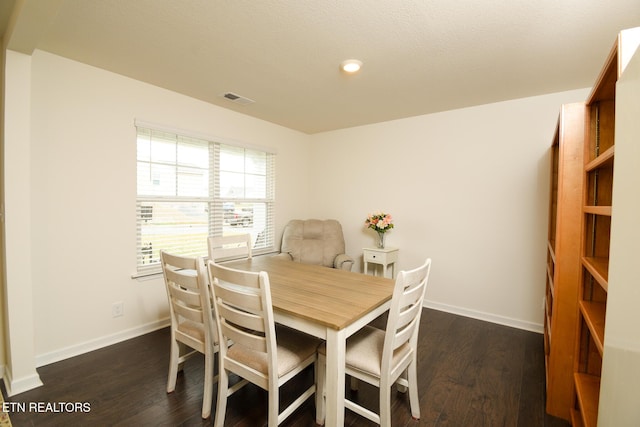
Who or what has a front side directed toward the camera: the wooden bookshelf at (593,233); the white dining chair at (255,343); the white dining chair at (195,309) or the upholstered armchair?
the upholstered armchair

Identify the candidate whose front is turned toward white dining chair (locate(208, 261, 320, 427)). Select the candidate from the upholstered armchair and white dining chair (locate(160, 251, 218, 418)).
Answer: the upholstered armchair

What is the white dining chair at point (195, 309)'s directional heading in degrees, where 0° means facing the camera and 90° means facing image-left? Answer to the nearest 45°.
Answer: approximately 225°

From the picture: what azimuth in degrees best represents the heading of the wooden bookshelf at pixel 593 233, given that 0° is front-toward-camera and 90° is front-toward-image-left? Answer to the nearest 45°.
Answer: approximately 90°

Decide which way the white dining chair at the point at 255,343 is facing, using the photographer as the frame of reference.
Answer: facing away from the viewer and to the right of the viewer

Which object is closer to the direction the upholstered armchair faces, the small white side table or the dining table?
the dining table

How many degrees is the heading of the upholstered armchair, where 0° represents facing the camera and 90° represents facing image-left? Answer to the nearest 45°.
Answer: approximately 0°

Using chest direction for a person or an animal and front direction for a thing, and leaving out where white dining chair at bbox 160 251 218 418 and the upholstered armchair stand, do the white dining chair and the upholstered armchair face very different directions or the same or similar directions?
very different directions
